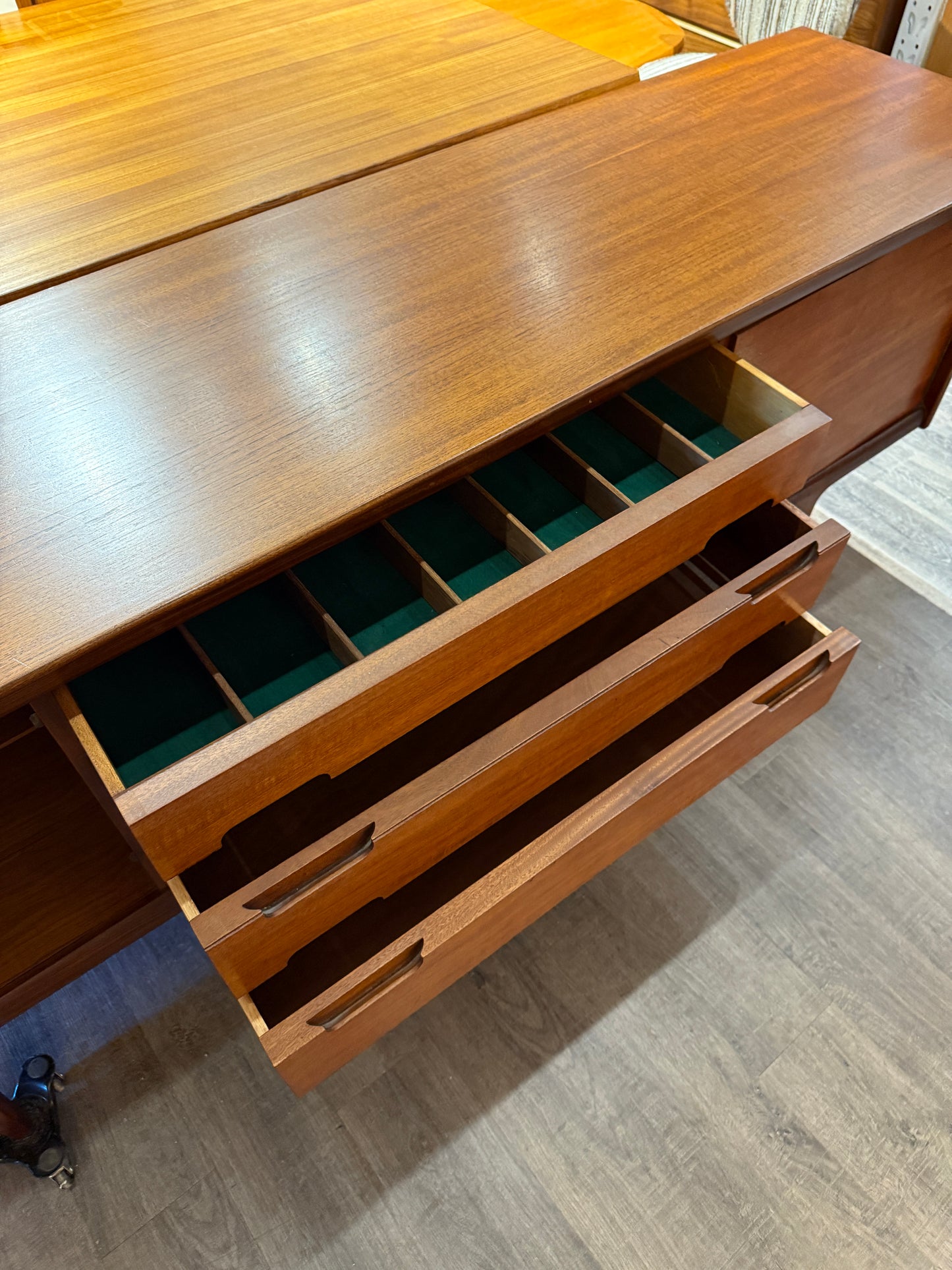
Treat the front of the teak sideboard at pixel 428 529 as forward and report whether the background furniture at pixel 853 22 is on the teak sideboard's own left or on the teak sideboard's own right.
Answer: on the teak sideboard's own left

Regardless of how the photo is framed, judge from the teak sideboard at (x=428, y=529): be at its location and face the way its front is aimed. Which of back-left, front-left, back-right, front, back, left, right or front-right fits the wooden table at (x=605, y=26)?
back-left

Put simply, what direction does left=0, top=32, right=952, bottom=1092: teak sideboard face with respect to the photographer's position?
facing the viewer and to the right of the viewer
